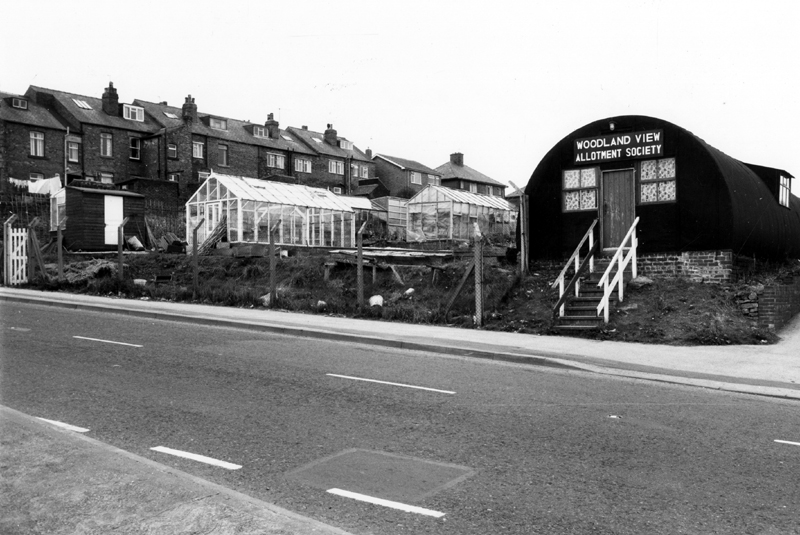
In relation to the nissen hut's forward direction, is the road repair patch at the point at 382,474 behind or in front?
in front

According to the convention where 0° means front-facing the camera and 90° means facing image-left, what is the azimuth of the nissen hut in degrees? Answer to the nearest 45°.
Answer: approximately 45°

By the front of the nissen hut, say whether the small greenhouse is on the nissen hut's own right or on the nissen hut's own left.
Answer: on the nissen hut's own right

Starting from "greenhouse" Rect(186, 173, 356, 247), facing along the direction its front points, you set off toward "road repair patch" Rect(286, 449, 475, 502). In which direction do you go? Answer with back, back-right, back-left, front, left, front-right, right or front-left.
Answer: front-left

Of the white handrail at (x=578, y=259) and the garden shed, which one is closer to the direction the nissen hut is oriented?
the white handrail

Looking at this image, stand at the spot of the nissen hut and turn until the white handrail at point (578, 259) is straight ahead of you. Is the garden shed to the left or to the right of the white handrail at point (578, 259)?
right

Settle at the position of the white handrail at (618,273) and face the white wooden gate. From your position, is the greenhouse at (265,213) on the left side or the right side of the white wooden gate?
right

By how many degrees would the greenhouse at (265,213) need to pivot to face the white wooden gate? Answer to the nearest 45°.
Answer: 0° — it already faces it

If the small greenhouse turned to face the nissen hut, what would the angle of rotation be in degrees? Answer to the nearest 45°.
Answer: approximately 45° to its left

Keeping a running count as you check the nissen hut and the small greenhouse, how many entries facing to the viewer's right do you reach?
0

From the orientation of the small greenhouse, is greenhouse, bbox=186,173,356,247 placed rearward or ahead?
ahead
